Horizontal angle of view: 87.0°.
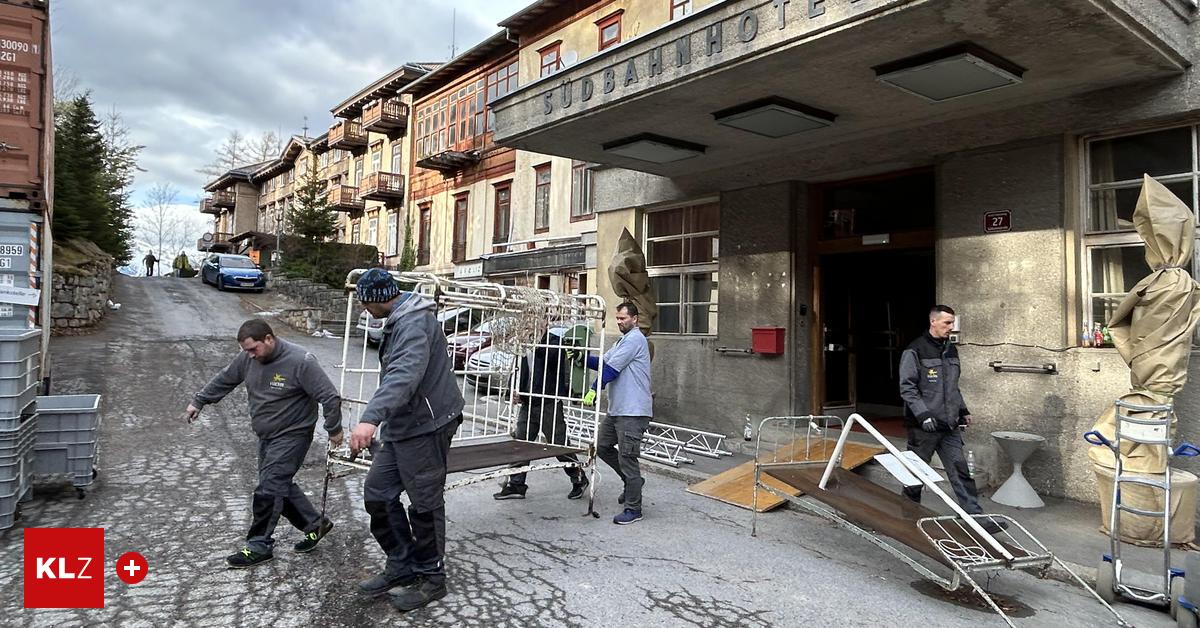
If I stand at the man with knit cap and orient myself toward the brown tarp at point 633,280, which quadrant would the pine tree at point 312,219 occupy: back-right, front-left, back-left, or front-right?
front-left

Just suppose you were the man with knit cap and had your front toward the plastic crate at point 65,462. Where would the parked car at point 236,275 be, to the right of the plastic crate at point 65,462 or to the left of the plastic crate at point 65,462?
right

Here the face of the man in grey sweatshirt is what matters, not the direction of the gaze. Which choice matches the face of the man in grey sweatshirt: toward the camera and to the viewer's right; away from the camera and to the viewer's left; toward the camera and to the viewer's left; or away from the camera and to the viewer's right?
toward the camera and to the viewer's left

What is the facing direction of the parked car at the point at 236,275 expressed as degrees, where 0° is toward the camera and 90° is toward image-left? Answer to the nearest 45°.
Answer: approximately 315°

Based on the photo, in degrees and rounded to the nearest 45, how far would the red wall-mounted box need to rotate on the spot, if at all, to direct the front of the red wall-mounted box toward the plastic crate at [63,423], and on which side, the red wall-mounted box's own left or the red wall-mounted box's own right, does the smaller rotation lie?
0° — it already faces it

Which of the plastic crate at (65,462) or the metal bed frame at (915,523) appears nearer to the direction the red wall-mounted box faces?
the plastic crate

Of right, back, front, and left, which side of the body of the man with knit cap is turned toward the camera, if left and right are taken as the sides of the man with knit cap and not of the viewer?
left

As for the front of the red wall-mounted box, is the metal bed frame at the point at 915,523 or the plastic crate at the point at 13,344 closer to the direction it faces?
the plastic crate

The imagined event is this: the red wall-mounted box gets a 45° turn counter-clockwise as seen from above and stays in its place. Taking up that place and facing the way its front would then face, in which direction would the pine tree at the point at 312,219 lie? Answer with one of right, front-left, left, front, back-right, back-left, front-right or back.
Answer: back-right

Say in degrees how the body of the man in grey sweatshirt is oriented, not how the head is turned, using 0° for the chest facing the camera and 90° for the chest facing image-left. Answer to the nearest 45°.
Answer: approximately 45°

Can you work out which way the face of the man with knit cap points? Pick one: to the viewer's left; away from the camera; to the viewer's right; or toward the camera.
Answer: to the viewer's left

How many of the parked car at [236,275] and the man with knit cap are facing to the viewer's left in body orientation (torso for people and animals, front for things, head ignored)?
1
